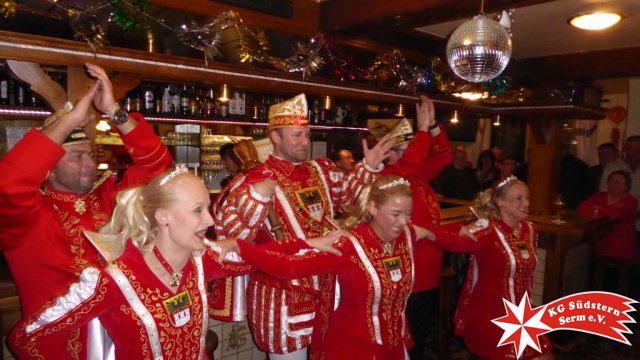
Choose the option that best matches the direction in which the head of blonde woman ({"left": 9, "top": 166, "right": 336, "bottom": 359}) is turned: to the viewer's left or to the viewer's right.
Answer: to the viewer's right

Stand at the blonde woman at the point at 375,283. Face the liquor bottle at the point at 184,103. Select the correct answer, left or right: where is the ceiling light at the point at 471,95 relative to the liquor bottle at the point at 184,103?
right

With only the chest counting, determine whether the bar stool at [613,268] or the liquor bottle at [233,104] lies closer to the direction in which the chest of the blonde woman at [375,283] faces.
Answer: the bar stool

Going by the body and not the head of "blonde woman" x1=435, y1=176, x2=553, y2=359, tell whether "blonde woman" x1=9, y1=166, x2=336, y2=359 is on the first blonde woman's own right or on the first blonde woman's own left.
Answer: on the first blonde woman's own right

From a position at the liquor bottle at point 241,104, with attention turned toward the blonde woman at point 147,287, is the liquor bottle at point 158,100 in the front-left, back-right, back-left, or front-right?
front-right

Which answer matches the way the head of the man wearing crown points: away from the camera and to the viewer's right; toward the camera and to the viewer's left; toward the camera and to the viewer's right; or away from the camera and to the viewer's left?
toward the camera and to the viewer's right

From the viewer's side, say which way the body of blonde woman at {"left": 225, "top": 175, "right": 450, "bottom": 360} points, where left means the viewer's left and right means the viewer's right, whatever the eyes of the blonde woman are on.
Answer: facing the viewer and to the right of the viewer

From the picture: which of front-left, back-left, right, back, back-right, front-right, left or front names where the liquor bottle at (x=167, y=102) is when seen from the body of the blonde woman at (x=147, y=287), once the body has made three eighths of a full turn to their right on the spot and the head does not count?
right

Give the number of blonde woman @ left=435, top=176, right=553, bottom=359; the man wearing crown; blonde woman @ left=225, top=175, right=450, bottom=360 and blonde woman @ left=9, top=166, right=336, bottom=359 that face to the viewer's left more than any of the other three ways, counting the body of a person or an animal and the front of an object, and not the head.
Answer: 0

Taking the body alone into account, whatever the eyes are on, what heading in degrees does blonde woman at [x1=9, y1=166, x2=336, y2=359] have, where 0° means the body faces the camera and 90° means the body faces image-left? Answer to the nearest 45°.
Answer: approximately 315°

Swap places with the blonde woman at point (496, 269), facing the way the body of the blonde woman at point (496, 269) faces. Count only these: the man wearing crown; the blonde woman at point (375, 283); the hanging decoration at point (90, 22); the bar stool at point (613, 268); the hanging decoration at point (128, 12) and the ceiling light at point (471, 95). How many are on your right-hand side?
4

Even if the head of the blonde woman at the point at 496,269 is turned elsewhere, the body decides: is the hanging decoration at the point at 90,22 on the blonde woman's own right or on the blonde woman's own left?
on the blonde woman's own right
